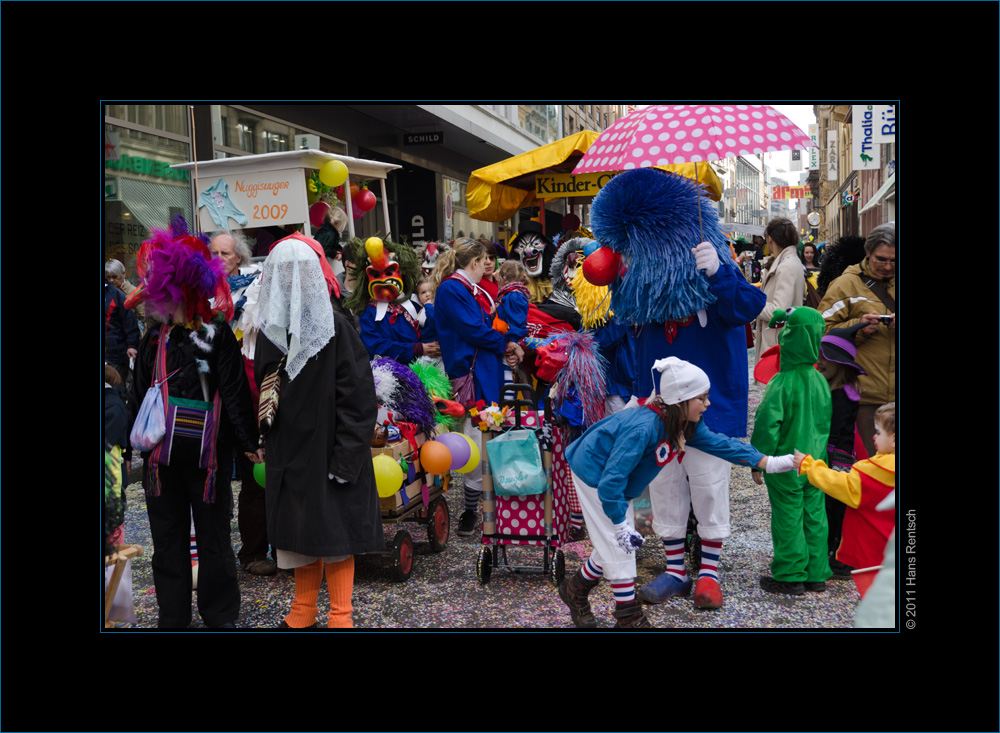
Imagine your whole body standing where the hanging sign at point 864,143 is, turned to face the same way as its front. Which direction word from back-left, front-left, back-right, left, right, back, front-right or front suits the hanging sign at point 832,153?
back

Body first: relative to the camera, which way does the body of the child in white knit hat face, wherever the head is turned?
to the viewer's right

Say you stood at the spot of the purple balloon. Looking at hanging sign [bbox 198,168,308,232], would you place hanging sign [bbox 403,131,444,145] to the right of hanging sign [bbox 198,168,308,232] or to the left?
right

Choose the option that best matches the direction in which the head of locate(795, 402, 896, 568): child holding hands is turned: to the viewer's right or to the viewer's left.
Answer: to the viewer's left

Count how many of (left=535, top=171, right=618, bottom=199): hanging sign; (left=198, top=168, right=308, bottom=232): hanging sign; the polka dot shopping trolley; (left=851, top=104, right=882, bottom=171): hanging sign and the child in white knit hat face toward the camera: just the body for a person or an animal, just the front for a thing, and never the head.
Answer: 4

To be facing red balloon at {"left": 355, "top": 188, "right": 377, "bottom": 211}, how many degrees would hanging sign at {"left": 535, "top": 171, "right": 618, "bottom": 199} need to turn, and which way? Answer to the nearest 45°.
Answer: approximately 45° to its right

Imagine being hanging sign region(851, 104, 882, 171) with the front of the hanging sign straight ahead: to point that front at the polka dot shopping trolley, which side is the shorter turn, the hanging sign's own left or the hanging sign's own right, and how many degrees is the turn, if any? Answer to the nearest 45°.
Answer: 0° — it already faces it

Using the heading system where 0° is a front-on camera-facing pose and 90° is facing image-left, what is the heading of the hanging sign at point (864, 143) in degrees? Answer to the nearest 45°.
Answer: approximately 0°

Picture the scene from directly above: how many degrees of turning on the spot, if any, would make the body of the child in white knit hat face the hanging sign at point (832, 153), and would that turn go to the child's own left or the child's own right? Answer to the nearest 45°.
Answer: approximately 90° to the child's own left
